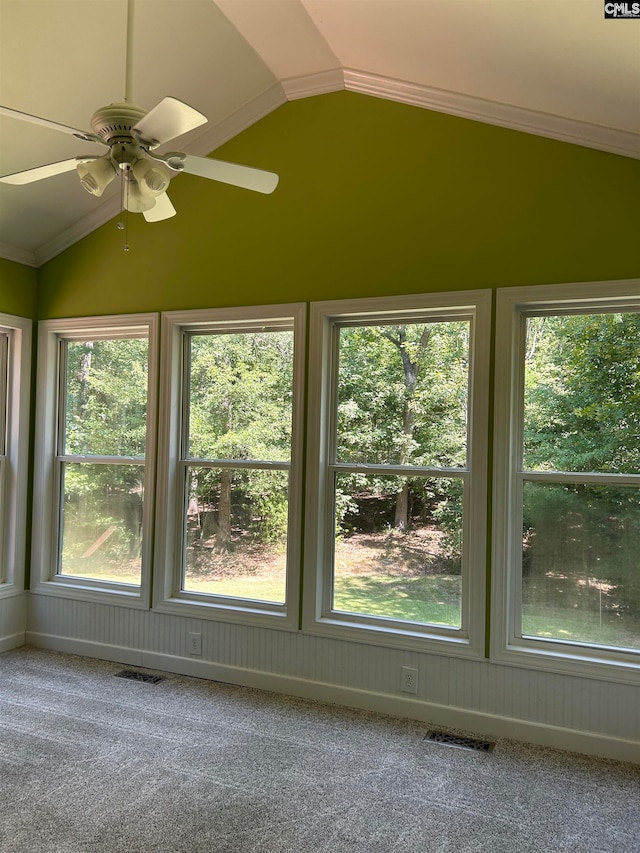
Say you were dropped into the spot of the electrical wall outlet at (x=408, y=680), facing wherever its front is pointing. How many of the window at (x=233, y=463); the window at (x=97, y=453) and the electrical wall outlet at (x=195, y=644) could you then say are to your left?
0

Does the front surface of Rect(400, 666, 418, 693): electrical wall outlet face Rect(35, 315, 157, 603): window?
no

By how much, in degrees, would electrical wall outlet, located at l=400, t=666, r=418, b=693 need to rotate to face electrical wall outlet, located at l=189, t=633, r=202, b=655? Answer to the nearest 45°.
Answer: approximately 90° to its right

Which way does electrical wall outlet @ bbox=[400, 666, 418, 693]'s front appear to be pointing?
toward the camera

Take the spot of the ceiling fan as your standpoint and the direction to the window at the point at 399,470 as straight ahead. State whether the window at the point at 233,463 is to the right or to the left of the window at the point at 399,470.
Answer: left

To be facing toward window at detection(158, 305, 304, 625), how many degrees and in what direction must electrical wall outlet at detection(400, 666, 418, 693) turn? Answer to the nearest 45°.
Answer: approximately 90° to its right
